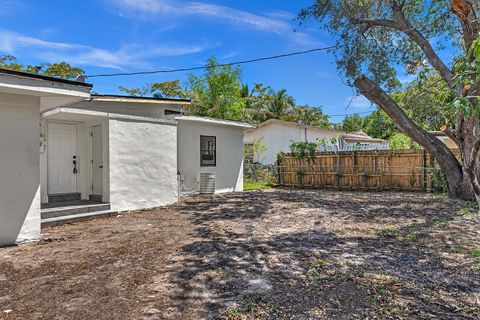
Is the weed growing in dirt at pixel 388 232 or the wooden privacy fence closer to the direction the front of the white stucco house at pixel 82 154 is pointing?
the weed growing in dirt

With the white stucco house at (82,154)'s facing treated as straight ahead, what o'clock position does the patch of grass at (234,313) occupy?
The patch of grass is roughly at 1 o'clock from the white stucco house.

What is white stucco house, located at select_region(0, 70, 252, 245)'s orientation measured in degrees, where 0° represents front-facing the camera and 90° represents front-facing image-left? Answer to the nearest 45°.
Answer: approximately 315°

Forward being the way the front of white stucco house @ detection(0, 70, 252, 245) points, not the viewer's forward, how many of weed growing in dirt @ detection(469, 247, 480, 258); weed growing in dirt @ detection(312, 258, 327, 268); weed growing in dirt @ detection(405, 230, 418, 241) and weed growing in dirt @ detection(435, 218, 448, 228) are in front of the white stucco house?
4

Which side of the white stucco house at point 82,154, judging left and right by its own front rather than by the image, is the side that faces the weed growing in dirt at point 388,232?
front

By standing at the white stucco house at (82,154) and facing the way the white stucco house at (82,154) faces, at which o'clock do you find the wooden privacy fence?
The wooden privacy fence is roughly at 10 o'clock from the white stucco house.

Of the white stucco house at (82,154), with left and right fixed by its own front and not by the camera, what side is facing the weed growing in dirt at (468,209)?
front

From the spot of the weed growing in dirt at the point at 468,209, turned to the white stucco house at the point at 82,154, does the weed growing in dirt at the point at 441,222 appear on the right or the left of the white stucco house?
left

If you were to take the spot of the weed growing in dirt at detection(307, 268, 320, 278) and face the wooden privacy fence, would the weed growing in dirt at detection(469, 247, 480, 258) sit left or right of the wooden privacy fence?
right

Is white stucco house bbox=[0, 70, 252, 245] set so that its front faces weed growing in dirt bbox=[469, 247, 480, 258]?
yes
